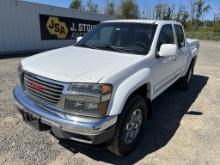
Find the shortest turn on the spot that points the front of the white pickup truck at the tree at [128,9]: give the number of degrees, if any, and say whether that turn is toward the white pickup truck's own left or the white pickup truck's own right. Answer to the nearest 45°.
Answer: approximately 135° to the white pickup truck's own right

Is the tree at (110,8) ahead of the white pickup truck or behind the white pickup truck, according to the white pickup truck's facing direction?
behind

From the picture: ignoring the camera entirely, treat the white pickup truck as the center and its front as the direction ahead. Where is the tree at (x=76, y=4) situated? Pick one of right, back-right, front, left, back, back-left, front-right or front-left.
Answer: back-right

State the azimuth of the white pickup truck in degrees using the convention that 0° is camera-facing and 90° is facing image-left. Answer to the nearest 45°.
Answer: approximately 45°
